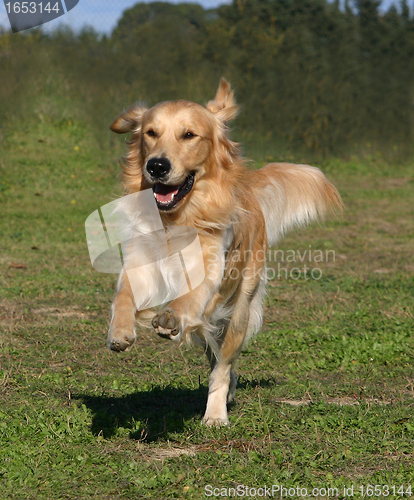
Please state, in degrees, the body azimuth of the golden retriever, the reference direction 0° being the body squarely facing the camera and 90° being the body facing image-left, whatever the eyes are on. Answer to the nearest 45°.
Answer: approximately 45°
